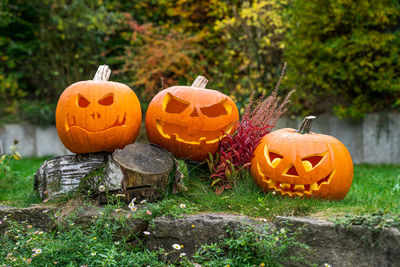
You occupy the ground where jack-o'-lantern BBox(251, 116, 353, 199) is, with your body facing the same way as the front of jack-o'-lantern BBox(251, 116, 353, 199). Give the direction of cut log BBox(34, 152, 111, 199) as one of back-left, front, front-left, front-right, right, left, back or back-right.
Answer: right

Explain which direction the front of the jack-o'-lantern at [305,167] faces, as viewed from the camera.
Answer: facing the viewer

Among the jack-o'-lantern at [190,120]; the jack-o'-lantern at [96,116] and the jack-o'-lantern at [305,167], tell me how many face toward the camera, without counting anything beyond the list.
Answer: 3

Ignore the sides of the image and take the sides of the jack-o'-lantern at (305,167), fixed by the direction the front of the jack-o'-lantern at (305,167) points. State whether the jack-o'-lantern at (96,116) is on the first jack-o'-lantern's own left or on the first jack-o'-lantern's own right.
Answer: on the first jack-o'-lantern's own right

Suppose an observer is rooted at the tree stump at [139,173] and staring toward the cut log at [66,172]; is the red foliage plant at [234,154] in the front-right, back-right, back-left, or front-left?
back-right

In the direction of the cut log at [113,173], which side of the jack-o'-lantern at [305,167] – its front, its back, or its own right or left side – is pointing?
right

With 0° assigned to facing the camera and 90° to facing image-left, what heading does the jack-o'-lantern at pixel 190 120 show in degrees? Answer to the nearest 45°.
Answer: approximately 0°

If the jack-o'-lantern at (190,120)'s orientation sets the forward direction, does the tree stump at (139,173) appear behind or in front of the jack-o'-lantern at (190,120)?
in front

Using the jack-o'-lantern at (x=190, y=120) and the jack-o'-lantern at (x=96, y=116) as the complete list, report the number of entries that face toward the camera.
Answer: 2

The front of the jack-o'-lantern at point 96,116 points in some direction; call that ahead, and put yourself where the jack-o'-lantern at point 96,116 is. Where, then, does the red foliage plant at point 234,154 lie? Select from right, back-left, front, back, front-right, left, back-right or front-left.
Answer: left
